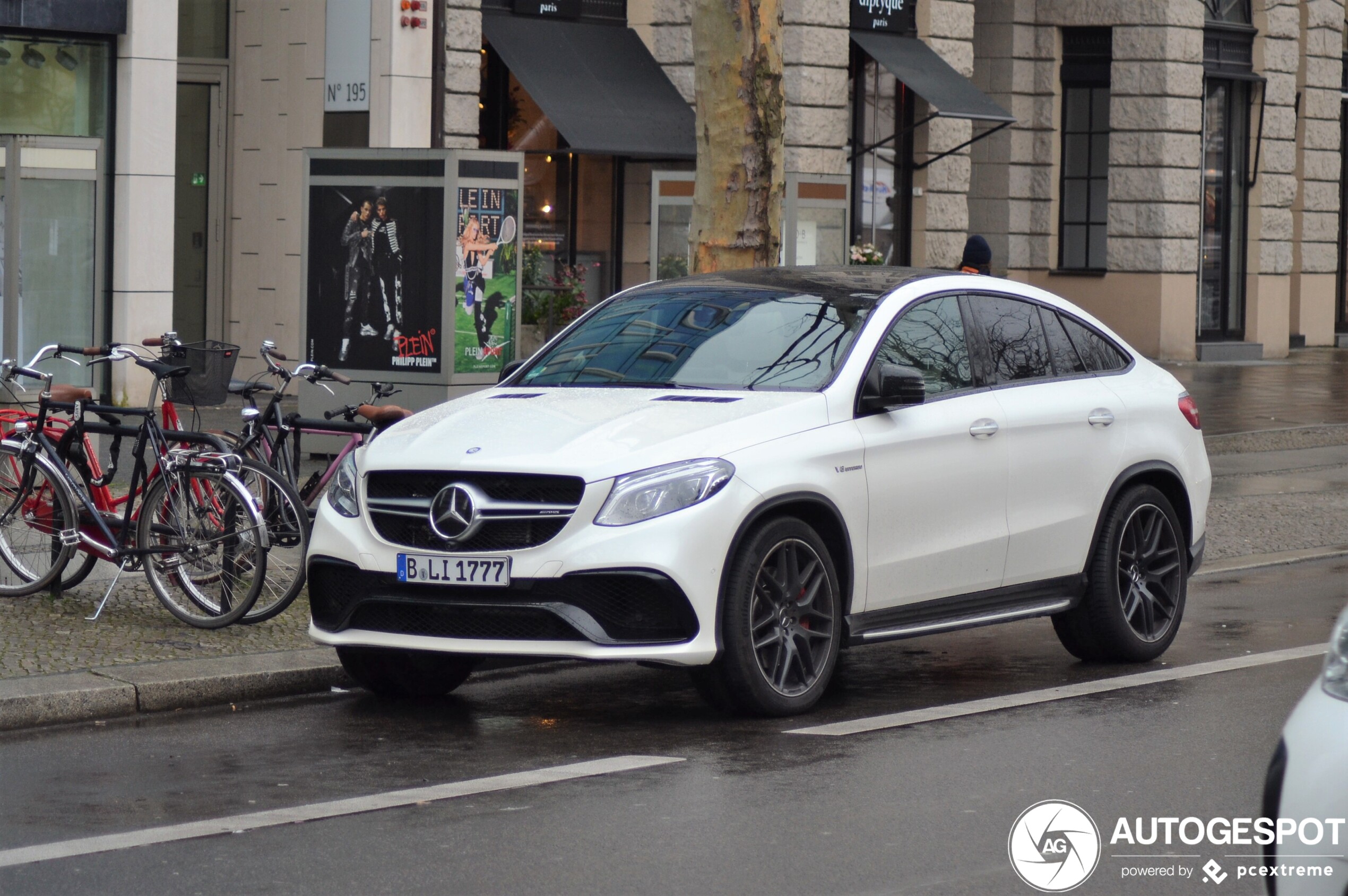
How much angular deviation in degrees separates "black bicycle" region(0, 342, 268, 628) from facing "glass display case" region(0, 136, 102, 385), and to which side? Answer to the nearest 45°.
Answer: approximately 45° to its right

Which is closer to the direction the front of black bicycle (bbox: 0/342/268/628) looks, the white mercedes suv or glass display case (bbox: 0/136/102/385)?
the glass display case

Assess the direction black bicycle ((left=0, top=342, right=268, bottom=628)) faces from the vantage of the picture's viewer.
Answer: facing away from the viewer and to the left of the viewer

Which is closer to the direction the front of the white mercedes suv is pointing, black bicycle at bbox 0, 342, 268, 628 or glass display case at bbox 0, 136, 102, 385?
the black bicycle

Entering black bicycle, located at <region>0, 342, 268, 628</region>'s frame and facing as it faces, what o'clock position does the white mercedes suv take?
The white mercedes suv is roughly at 6 o'clock from the black bicycle.

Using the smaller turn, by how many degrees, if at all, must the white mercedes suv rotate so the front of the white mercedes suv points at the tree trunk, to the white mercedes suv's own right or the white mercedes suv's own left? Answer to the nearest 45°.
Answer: approximately 135° to the white mercedes suv's own right

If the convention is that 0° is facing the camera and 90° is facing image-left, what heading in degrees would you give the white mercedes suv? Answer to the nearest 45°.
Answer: approximately 45°

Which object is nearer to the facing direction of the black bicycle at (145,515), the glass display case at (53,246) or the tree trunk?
the glass display case

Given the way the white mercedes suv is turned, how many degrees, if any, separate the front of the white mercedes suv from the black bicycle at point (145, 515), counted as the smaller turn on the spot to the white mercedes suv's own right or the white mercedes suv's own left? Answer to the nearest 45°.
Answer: approximately 90° to the white mercedes suv's own right
